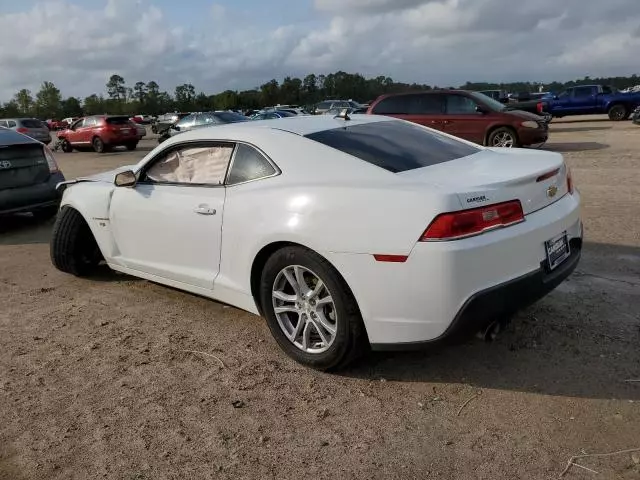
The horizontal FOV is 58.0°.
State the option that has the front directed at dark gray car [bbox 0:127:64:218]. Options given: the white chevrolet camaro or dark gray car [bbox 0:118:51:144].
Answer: the white chevrolet camaro

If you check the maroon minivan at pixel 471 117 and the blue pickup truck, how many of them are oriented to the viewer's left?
1

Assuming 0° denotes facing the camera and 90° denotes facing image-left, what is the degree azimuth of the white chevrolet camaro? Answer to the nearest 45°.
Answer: approximately 135°

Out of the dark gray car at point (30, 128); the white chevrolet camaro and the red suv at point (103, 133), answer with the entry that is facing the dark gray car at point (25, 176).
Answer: the white chevrolet camaro

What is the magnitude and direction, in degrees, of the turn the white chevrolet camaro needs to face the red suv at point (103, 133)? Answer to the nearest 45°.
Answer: approximately 45° to its right

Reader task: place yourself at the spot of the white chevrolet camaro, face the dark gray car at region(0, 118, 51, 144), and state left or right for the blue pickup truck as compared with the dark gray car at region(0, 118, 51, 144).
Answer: right

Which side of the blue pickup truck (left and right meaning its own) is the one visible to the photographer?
left

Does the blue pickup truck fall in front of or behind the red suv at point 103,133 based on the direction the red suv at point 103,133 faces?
behind

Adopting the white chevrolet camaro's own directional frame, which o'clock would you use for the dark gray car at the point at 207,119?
The dark gray car is roughly at 1 o'clock from the white chevrolet camaro.
